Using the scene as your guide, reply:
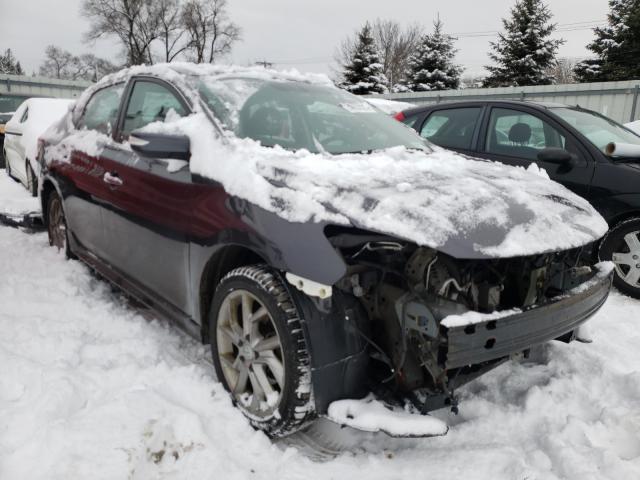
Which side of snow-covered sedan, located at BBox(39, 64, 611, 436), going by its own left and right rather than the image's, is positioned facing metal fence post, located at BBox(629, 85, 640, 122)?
left

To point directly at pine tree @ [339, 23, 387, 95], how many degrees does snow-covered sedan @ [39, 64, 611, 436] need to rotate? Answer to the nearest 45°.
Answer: approximately 135° to its left

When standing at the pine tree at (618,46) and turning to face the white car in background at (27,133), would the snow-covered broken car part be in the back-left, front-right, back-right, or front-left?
front-left

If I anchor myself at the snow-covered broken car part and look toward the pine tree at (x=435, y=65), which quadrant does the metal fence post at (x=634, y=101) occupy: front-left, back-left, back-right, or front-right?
front-right

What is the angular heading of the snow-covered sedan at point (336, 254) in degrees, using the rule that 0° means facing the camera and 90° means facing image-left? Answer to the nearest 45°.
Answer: approximately 315°

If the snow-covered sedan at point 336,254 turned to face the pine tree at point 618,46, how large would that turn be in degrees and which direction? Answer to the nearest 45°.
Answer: approximately 90° to its left

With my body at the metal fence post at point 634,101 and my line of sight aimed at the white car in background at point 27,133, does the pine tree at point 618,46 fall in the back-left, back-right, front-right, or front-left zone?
back-right

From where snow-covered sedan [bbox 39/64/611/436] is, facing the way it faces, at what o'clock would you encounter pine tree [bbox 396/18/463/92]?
The pine tree is roughly at 8 o'clock from the snow-covered sedan.

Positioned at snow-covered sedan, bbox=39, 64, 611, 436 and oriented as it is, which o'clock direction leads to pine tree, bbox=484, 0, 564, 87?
The pine tree is roughly at 8 o'clock from the snow-covered sedan.
